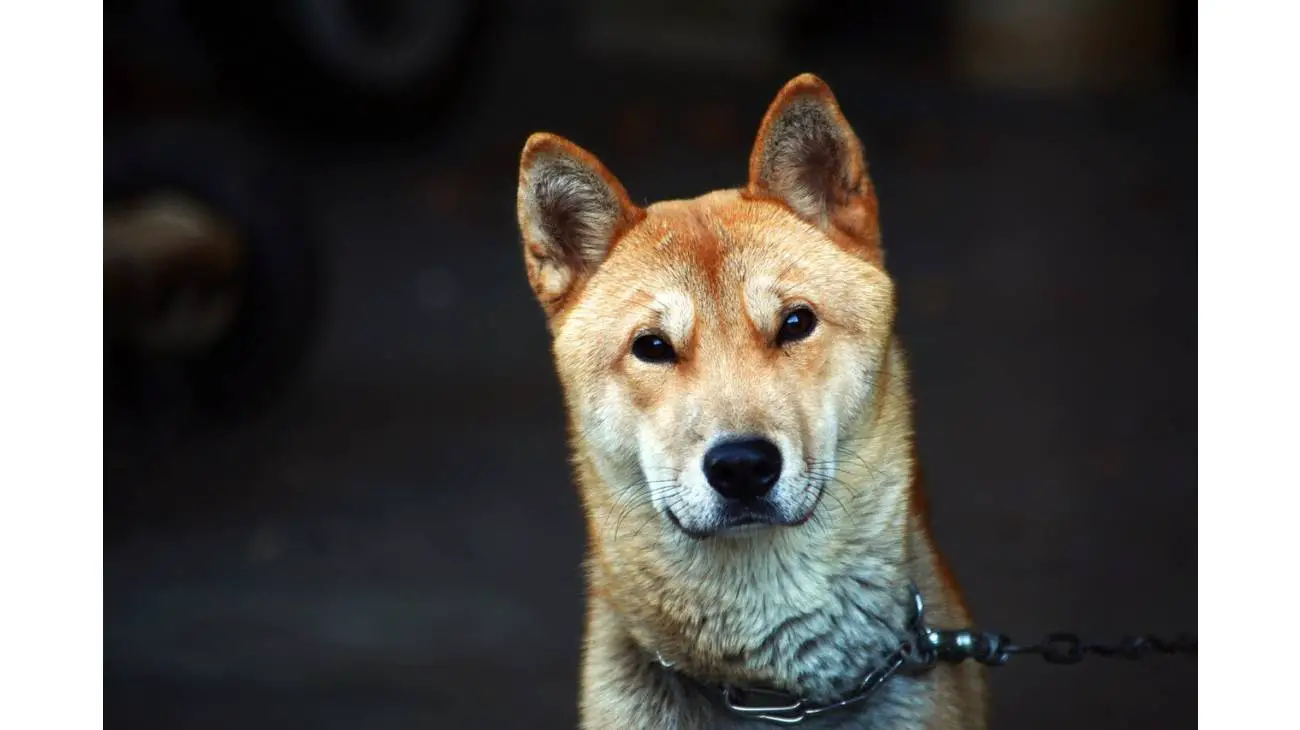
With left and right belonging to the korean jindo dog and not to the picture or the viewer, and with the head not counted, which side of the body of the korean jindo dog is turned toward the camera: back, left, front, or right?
front

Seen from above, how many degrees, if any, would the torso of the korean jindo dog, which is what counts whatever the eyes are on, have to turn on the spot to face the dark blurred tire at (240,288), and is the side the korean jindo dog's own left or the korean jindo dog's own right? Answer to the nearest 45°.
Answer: approximately 135° to the korean jindo dog's own right
